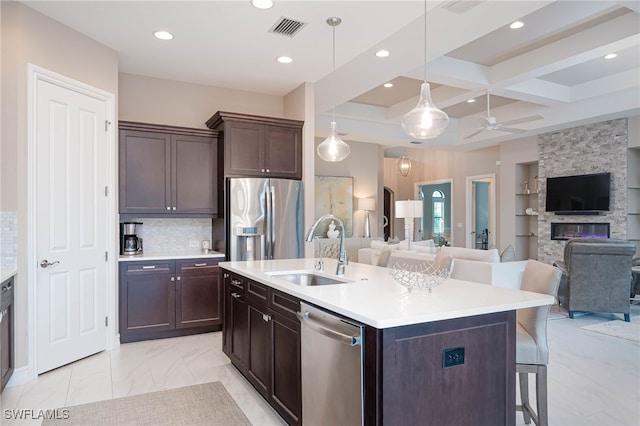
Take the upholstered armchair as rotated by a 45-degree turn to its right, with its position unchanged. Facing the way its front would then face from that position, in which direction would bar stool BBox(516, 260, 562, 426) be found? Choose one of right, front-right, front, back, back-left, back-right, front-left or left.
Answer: back-right

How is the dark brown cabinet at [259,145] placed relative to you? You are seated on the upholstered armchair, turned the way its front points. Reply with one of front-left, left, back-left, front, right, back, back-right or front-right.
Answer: back-left

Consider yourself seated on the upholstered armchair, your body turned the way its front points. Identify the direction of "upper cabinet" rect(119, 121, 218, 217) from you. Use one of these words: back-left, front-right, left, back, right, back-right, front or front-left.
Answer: back-left

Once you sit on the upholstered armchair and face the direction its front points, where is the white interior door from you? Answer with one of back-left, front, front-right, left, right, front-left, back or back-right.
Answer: back-left

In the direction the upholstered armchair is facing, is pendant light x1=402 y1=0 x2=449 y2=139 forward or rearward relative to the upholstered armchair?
rearward

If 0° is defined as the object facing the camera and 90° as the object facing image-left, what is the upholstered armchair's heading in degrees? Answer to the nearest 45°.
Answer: approximately 180°

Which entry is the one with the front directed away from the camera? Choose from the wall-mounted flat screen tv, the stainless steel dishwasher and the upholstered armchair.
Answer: the upholstered armchair

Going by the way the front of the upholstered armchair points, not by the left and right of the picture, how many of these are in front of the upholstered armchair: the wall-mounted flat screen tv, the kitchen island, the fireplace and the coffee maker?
2

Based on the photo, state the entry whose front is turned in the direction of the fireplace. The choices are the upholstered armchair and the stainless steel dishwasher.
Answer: the upholstered armchair

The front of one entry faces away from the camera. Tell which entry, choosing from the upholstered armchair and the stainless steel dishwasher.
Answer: the upholstered armchair

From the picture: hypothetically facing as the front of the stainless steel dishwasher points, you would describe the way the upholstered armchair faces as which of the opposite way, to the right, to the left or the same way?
the opposite way

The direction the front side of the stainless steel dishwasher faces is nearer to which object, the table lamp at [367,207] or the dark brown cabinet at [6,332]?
the dark brown cabinet
